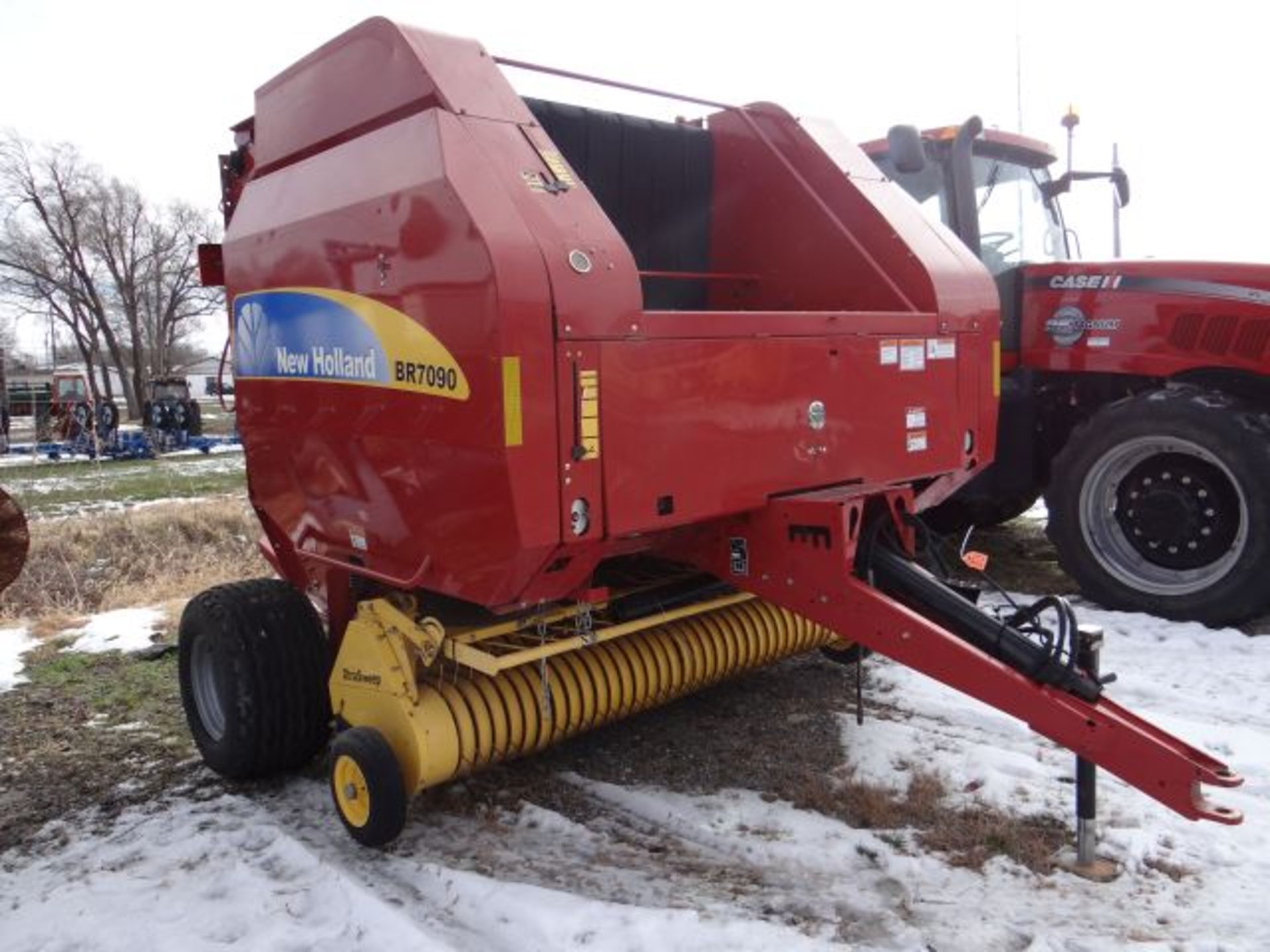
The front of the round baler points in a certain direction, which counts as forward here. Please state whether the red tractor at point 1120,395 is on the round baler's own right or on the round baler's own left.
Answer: on the round baler's own left

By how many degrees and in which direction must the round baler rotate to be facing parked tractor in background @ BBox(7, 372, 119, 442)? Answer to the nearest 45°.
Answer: approximately 180°

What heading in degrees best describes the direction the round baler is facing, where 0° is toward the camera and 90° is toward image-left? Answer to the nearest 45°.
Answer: approximately 315°

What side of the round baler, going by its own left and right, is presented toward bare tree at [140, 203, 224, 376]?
back
